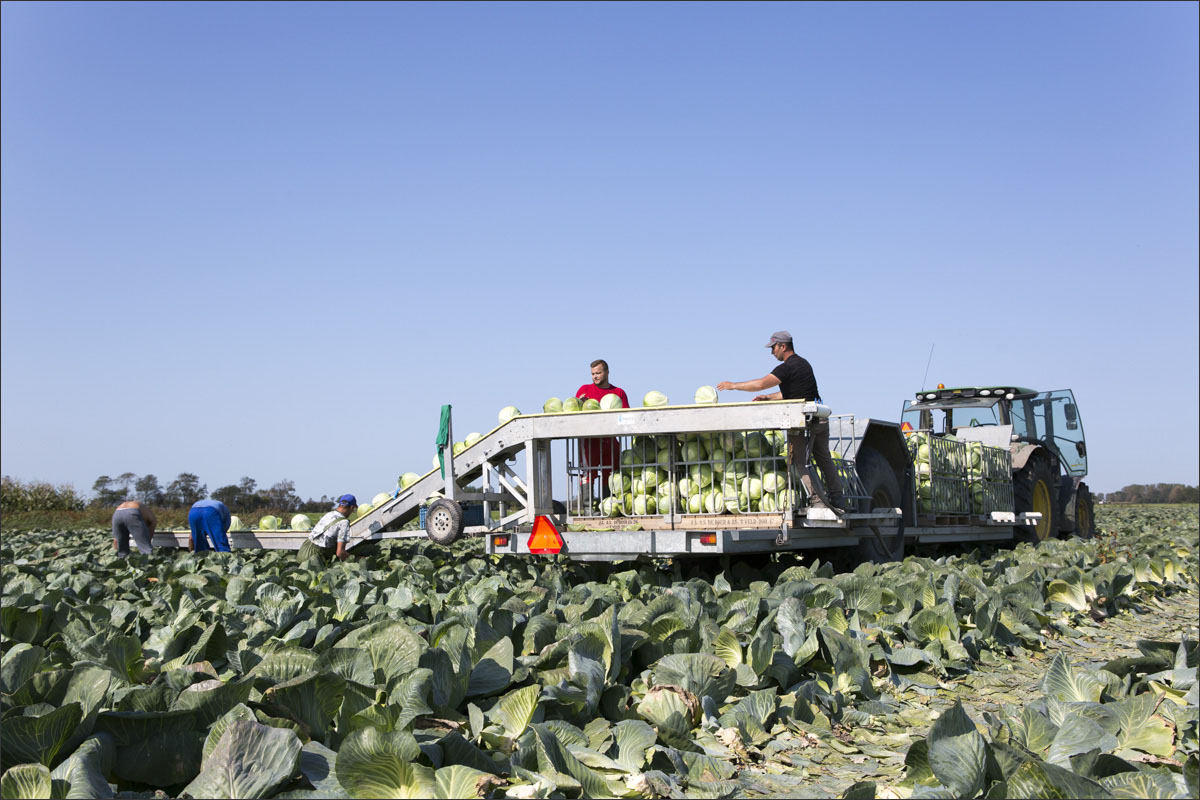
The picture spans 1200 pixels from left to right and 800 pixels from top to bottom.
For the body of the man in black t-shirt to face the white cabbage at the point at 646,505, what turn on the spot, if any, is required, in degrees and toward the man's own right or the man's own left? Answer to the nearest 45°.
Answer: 0° — they already face it

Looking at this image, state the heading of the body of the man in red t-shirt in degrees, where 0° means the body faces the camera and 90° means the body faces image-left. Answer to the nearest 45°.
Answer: approximately 0°

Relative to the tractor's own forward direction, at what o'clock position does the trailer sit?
The trailer is roughly at 5 o'clock from the tractor.

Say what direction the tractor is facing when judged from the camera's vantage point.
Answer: facing away from the viewer and to the right of the viewer

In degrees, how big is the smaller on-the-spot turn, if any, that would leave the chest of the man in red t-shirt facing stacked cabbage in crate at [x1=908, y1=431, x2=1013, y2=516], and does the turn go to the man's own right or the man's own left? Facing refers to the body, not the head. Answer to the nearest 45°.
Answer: approximately 135° to the man's own left

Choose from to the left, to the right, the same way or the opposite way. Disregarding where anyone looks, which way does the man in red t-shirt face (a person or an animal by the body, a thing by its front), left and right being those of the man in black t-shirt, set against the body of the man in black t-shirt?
to the left

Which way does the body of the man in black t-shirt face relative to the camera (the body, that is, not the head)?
to the viewer's left

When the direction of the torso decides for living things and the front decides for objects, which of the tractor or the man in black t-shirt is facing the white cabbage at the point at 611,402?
the man in black t-shirt

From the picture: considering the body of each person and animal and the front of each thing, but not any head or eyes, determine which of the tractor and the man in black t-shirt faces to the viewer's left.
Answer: the man in black t-shirt

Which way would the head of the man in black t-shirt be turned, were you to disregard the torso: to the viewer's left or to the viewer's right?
to the viewer's left
